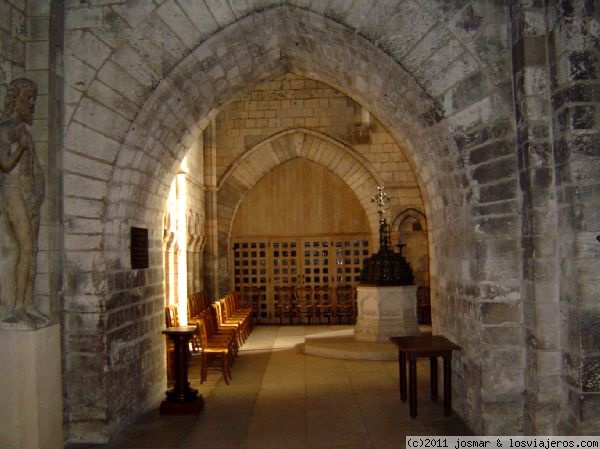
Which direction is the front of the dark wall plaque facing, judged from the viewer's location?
facing the viewer and to the right of the viewer

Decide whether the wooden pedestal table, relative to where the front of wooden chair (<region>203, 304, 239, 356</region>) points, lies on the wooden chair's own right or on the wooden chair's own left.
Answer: on the wooden chair's own right

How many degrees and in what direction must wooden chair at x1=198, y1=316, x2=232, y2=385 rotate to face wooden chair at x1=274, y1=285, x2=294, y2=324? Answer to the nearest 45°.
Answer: approximately 90° to its left

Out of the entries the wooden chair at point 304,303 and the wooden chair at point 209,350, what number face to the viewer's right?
1

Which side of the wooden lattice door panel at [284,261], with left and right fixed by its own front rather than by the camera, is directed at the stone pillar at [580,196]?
front

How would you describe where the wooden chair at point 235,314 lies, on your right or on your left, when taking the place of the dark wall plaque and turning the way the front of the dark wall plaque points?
on your left

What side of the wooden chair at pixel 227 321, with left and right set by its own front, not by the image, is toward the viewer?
right

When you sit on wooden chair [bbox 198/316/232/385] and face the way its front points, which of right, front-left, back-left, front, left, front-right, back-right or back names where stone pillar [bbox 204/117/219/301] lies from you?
left

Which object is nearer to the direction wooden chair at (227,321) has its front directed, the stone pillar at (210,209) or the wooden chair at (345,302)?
the wooden chair

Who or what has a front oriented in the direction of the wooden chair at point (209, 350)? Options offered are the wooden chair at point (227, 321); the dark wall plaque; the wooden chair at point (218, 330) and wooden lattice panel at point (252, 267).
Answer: the wooden lattice panel
